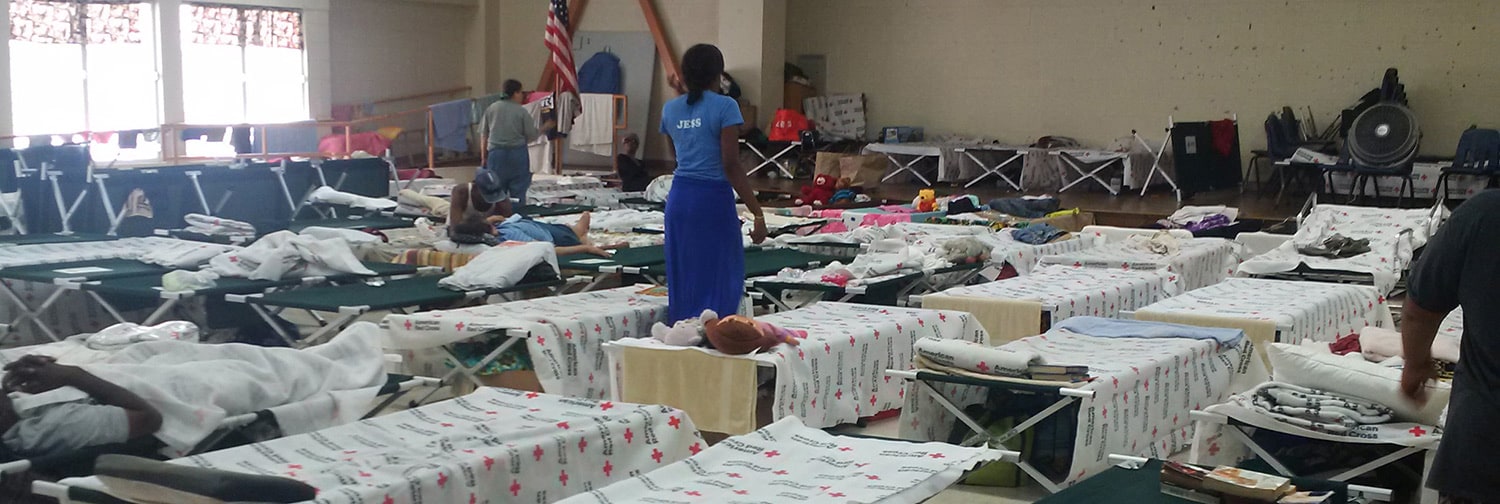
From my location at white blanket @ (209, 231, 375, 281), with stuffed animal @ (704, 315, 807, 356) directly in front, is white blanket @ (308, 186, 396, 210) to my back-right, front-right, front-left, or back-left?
back-left

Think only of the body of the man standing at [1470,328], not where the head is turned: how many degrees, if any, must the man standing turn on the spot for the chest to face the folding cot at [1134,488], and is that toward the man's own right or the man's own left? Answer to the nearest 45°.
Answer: approximately 90° to the man's own left
